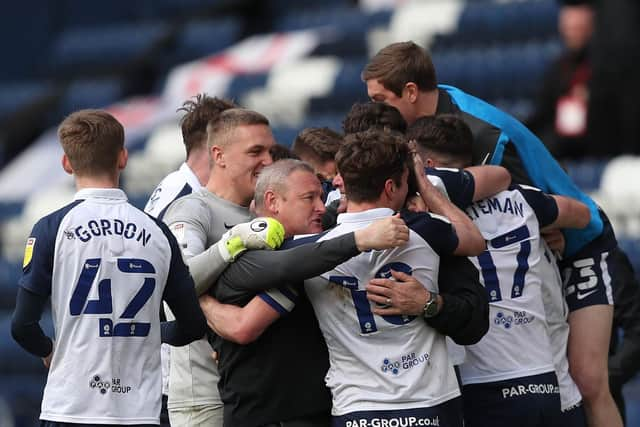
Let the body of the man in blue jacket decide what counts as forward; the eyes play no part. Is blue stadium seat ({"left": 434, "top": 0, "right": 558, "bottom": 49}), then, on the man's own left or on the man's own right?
on the man's own right

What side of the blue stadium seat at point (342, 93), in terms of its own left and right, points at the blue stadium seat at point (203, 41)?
right

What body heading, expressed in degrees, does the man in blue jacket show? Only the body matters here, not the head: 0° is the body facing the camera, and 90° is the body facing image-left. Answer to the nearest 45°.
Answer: approximately 90°

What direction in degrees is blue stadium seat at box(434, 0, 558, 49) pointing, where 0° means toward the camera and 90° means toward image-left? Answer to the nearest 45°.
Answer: approximately 45°

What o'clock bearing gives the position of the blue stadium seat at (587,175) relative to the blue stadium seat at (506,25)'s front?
the blue stadium seat at (587,175) is roughly at 10 o'clock from the blue stadium seat at (506,25).

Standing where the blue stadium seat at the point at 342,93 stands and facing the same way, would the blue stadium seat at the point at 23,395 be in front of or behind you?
in front

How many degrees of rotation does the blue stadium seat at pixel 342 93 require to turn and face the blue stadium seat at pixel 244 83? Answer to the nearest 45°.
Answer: approximately 90° to its right

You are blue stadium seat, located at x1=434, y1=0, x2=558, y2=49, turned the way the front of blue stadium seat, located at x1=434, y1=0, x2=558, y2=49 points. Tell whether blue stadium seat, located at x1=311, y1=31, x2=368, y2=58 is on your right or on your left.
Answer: on your right

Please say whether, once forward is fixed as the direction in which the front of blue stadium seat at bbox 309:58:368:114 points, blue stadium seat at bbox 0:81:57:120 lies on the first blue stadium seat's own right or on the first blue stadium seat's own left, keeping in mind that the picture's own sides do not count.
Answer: on the first blue stadium seat's own right

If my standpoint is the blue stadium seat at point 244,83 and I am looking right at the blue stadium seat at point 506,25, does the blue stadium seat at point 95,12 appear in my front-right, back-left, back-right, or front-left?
back-left

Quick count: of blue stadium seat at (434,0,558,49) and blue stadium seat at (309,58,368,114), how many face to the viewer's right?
0

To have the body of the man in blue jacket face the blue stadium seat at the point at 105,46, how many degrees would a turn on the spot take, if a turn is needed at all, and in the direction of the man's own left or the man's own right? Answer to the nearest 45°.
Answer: approximately 45° to the man's own right
